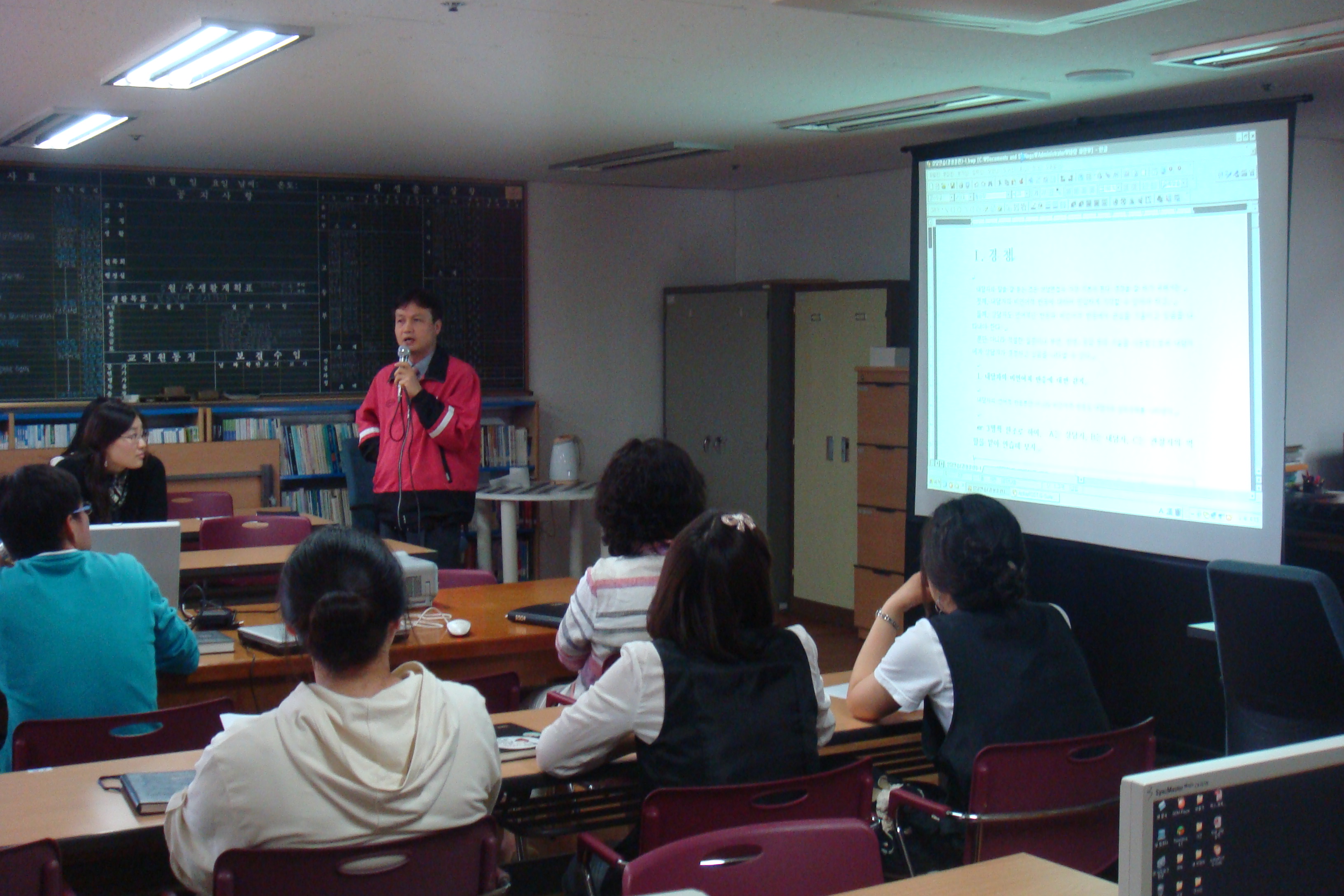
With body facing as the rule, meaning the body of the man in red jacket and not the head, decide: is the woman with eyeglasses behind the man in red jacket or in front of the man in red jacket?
in front

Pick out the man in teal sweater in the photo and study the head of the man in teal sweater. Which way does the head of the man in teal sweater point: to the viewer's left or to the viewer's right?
to the viewer's right

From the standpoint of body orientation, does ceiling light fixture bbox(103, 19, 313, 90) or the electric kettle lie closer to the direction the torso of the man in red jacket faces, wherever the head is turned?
the ceiling light fixture

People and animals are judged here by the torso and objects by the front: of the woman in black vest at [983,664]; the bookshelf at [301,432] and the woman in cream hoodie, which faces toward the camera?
the bookshelf

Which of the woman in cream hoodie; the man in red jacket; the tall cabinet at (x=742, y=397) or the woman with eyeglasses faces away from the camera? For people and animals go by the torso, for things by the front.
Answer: the woman in cream hoodie

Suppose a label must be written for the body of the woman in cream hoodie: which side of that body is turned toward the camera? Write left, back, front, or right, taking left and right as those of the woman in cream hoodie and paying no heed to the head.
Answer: back

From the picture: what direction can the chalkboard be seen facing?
toward the camera

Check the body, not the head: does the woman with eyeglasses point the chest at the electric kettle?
no

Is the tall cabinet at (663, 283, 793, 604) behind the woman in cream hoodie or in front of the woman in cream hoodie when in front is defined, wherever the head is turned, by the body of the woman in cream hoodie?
in front

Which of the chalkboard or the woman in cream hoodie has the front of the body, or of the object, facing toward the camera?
the chalkboard

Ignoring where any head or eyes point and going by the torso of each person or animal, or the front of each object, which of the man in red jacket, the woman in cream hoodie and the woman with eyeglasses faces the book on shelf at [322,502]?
the woman in cream hoodie

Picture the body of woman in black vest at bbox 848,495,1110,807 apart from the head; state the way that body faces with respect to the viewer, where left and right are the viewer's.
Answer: facing away from the viewer and to the left of the viewer

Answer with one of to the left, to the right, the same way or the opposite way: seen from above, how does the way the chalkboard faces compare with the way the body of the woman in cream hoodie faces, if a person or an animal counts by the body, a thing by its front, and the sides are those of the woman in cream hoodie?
the opposite way

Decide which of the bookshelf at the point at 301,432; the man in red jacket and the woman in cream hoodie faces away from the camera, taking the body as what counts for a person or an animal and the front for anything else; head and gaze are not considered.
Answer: the woman in cream hoodie

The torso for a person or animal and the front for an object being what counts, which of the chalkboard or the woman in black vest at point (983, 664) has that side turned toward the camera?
the chalkboard

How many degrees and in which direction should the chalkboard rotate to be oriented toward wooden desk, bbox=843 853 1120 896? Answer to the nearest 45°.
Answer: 0° — it already faces it

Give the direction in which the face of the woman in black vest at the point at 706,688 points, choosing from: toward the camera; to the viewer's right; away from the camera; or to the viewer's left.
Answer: away from the camera
